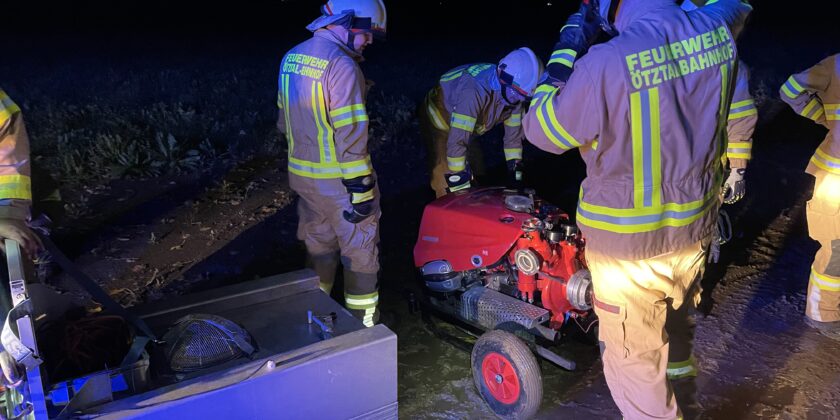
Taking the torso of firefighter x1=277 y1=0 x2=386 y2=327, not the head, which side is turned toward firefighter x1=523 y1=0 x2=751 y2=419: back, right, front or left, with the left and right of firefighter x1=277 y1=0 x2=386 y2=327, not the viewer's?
right

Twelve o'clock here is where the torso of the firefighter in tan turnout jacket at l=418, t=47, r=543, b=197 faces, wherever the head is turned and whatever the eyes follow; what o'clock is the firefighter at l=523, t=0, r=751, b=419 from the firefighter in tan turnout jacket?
The firefighter is roughly at 1 o'clock from the firefighter in tan turnout jacket.

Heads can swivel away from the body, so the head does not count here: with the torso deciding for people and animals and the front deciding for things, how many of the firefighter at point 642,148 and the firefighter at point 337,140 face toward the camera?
0

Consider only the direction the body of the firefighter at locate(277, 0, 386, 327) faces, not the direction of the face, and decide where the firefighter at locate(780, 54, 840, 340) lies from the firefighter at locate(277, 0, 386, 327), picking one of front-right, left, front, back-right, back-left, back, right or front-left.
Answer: front-right

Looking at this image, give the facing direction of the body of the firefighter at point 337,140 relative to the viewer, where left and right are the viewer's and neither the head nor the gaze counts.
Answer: facing away from the viewer and to the right of the viewer

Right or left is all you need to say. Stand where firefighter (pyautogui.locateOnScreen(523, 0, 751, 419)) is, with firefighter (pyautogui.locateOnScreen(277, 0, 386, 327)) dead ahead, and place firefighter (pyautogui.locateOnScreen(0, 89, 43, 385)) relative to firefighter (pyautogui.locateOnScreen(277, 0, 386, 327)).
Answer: left

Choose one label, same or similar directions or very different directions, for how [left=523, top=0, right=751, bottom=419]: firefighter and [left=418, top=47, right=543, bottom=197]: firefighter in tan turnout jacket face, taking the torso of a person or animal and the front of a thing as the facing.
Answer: very different directions

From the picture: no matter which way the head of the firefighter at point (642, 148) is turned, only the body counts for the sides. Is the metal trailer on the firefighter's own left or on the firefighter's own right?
on the firefighter's own left

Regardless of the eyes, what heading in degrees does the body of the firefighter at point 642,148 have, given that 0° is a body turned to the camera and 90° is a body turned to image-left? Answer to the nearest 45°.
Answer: approximately 135°

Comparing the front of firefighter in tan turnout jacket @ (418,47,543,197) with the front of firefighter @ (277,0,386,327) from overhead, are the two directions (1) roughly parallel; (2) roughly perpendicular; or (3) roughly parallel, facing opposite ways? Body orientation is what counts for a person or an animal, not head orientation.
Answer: roughly perpendicular

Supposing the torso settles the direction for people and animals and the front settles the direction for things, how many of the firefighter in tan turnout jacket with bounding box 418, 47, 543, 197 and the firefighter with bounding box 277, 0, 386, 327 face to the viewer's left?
0
